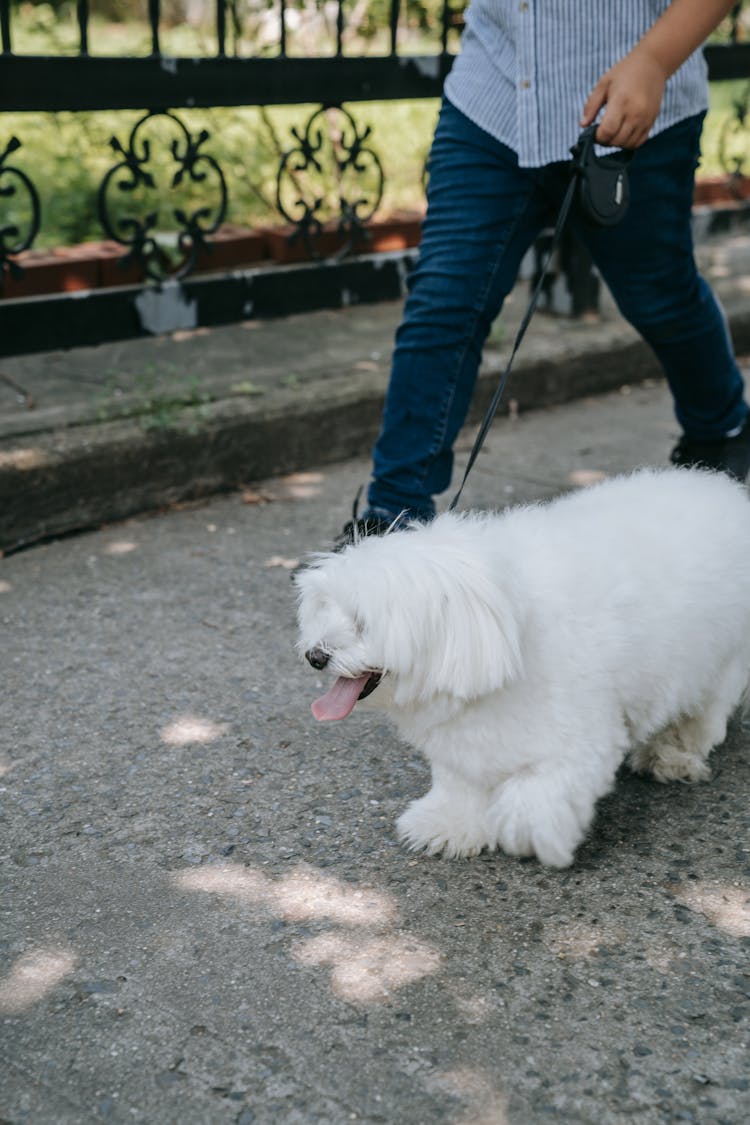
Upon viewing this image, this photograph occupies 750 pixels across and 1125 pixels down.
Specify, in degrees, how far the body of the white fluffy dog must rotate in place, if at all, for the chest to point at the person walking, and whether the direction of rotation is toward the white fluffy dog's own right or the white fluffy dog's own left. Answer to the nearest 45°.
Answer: approximately 135° to the white fluffy dog's own right

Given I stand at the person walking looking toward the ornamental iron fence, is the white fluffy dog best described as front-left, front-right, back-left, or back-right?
back-left

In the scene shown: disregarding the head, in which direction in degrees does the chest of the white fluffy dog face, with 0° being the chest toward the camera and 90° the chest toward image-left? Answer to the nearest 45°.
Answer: approximately 45°

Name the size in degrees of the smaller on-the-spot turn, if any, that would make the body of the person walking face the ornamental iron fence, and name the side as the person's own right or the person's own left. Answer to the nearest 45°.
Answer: approximately 90° to the person's own right

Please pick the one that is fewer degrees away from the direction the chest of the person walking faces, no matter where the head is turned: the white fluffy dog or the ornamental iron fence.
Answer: the white fluffy dog

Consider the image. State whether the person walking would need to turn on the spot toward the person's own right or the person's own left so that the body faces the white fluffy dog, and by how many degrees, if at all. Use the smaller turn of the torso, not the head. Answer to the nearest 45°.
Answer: approximately 45° to the person's own left

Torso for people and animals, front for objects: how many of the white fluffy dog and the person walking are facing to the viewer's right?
0

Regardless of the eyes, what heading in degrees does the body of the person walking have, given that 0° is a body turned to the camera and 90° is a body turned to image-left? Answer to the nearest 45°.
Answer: approximately 45°
